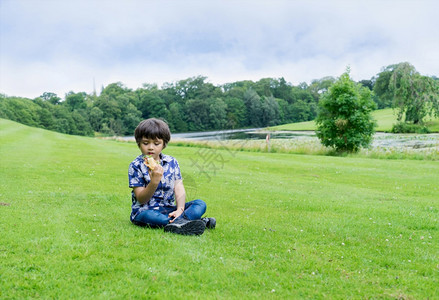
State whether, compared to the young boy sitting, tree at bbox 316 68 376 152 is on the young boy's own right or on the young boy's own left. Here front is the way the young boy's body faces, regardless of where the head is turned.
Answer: on the young boy's own left

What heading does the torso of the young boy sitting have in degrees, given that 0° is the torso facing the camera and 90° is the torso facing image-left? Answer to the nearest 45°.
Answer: approximately 315°
